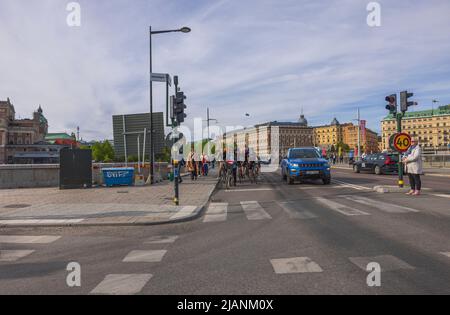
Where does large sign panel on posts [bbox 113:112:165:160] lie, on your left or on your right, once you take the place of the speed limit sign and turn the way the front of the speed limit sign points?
on your right

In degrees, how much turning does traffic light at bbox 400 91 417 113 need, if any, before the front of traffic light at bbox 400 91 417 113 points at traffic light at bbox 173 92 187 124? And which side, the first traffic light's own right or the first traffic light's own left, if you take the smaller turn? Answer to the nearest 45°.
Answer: approximately 135° to the first traffic light's own right

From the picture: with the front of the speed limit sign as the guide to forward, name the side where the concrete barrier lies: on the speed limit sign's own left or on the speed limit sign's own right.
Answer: on the speed limit sign's own right

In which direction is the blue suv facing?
toward the camera

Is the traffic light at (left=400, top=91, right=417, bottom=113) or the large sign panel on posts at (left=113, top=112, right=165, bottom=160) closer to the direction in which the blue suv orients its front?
the traffic light

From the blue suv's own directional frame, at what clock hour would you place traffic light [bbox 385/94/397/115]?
The traffic light is roughly at 10 o'clock from the blue suv.

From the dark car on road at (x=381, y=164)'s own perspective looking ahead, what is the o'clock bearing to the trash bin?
The trash bin is roughly at 9 o'clock from the dark car on road.

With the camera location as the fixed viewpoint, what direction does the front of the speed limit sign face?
facing the viewer

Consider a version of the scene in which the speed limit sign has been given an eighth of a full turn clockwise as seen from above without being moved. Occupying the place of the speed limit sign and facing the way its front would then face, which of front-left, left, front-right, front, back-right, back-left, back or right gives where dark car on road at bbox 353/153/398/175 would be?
back-right
